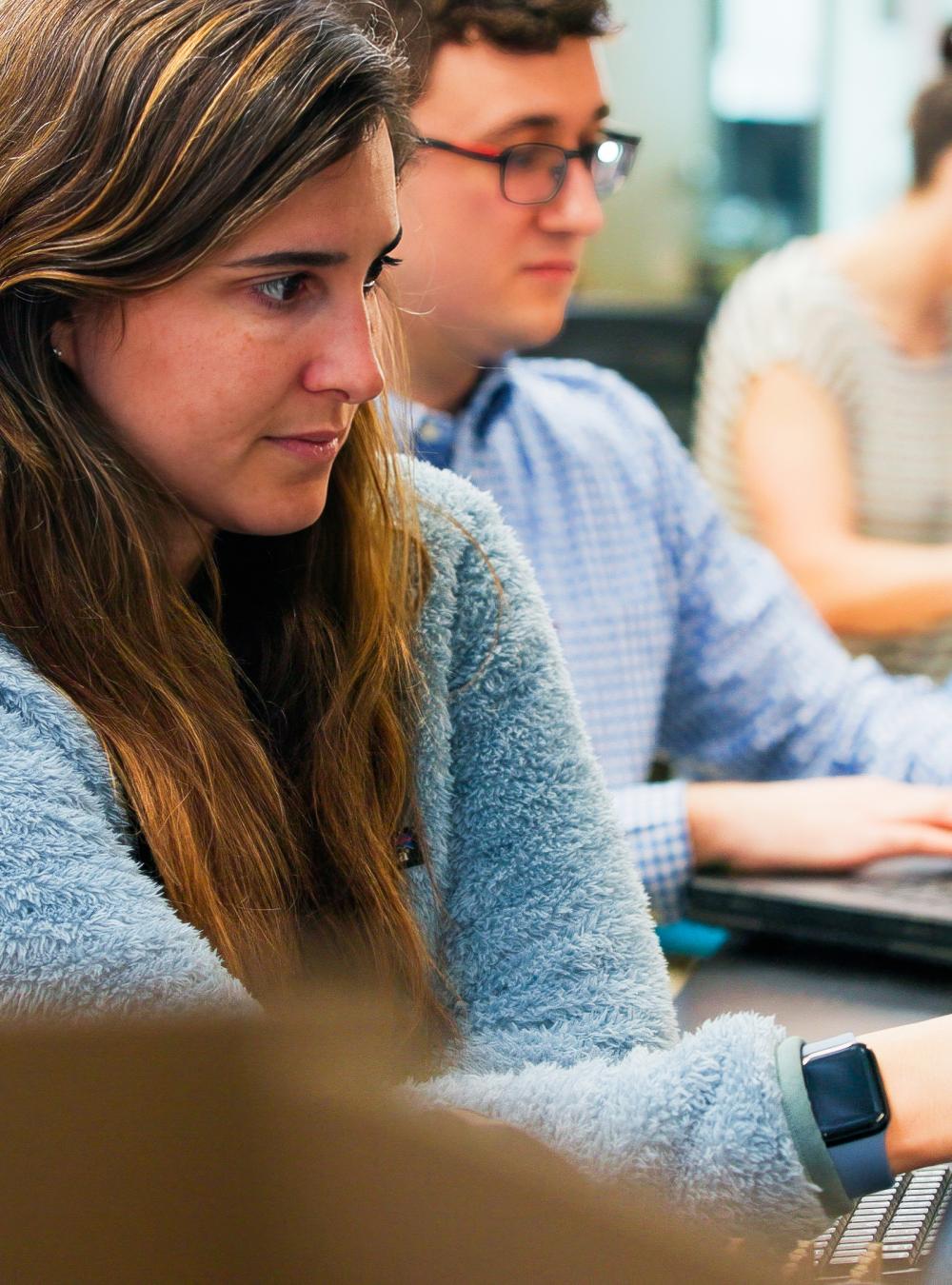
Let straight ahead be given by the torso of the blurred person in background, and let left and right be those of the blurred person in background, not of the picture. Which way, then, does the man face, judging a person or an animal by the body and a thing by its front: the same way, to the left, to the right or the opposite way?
the same way

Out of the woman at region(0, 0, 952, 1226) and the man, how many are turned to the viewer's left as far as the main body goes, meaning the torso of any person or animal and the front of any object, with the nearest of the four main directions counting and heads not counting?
0

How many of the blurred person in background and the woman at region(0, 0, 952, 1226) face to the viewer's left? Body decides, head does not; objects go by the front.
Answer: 0

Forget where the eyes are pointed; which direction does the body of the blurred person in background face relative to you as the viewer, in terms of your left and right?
facing the viewer and to the right of the viewer

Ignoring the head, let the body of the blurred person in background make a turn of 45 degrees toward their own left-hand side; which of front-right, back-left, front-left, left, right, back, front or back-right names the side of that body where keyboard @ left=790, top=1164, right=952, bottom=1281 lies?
right

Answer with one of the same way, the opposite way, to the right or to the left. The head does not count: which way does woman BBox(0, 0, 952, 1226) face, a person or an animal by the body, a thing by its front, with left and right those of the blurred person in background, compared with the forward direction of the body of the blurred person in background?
the same way

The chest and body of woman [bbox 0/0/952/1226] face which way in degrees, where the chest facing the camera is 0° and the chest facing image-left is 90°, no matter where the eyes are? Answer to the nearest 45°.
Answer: approximately 315°

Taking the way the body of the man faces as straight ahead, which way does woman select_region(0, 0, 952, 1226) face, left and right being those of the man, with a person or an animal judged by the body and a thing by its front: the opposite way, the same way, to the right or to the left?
the same way

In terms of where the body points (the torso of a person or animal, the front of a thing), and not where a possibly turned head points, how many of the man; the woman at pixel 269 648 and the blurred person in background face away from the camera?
0

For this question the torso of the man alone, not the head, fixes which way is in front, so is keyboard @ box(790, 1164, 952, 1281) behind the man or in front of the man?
in front

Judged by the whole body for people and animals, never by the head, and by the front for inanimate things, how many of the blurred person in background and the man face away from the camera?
0
